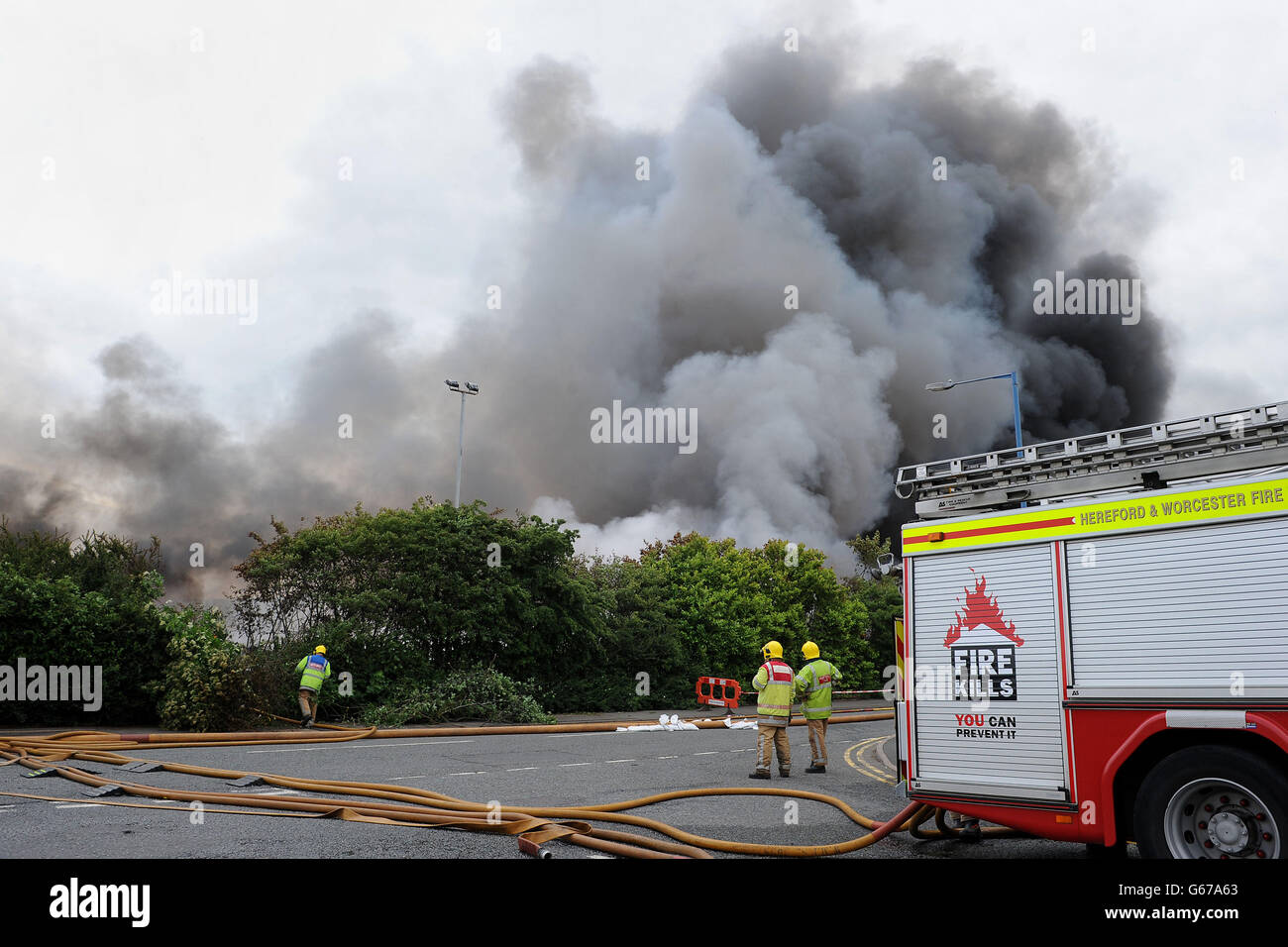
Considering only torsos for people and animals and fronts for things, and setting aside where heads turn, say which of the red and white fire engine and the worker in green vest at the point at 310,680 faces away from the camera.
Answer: the worker in green vest

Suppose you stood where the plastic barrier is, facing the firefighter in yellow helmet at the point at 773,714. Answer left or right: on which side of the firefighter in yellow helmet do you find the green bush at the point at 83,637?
right

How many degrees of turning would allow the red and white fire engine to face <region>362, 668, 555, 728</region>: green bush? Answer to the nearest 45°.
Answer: approximately 180°

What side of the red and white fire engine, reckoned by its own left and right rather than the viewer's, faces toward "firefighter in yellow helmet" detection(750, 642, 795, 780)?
back

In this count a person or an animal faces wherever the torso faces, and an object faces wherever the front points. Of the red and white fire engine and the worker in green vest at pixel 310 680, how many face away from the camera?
1

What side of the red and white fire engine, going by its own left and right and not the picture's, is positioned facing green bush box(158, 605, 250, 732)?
back

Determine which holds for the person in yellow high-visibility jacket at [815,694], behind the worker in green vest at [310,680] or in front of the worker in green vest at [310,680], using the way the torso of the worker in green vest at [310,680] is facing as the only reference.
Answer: behind

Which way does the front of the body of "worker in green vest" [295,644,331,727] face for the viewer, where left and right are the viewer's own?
facing away from the viewer

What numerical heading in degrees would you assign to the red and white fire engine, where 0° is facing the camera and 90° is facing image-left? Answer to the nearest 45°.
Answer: approximately 315°

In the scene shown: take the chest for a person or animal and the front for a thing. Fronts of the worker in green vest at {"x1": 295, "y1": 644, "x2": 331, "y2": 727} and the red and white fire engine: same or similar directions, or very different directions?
very different directions
